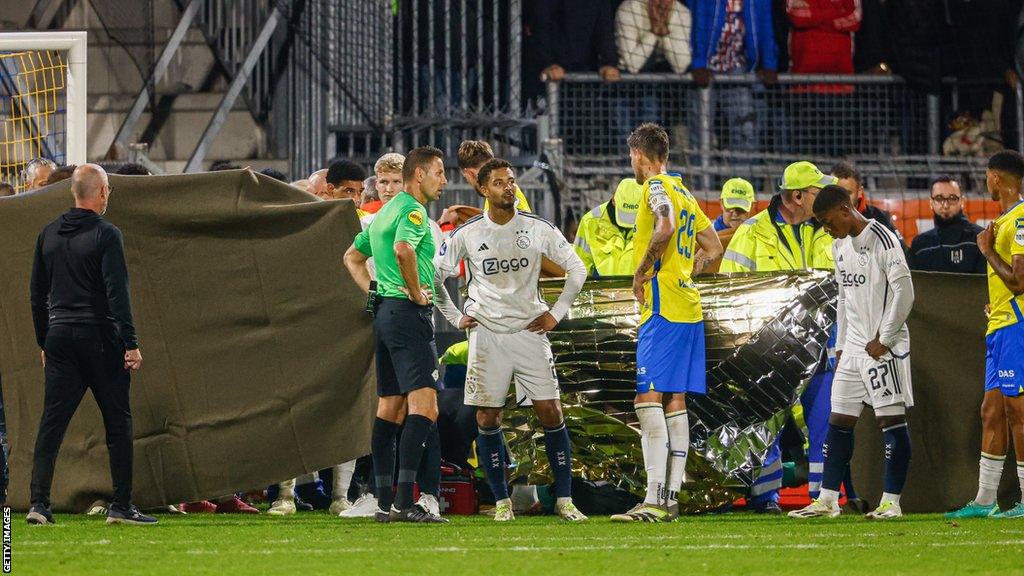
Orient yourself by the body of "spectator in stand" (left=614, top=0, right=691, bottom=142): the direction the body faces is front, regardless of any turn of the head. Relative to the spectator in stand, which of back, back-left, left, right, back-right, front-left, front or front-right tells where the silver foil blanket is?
front

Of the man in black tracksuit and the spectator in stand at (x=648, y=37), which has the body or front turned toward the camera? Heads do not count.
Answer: the spectator in stand

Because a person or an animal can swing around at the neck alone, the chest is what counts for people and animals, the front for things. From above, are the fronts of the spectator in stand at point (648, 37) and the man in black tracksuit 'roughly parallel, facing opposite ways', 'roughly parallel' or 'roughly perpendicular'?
roughly parallel, facing opposite ways

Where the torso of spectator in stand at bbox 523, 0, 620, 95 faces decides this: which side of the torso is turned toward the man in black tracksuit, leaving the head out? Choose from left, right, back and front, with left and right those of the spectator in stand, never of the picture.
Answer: front

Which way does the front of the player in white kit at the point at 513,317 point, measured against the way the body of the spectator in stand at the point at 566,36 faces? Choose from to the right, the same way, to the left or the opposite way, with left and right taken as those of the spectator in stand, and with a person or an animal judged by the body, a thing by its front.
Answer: the same way

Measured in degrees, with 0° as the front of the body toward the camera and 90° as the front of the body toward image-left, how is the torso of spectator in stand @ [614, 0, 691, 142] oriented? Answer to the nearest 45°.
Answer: approximately 0°

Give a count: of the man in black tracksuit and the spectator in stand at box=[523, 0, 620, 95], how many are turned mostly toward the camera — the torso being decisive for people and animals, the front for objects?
1

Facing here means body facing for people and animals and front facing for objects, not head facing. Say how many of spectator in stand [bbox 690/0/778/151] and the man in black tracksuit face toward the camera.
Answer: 1

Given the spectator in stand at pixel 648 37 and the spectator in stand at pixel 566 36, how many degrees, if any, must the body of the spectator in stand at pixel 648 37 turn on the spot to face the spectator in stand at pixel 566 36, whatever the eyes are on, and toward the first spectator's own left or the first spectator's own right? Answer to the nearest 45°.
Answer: approximately 45° to the first spectator's own right

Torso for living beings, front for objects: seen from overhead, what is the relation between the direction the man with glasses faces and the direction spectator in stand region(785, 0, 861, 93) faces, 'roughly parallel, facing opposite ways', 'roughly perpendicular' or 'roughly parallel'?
roughly parallel

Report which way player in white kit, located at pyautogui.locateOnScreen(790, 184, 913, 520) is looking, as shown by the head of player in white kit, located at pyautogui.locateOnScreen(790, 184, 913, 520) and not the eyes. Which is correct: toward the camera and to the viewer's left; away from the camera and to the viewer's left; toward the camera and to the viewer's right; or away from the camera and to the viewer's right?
toward the camera and to the viewer's left

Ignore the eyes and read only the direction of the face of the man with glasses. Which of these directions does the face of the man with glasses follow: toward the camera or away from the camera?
toward the camera

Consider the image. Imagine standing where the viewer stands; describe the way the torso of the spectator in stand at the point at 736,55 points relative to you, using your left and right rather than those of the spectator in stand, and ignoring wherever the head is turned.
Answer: facing the viewer

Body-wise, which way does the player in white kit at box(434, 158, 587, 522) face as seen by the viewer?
toward the camera

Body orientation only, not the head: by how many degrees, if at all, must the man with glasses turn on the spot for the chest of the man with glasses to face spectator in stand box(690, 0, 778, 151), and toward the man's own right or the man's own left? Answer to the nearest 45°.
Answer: approximately 135° to the man's own right

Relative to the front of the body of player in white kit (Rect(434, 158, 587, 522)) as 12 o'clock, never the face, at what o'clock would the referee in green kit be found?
The referee in green kit is roughly at 3 o'clock from the player in white kit.

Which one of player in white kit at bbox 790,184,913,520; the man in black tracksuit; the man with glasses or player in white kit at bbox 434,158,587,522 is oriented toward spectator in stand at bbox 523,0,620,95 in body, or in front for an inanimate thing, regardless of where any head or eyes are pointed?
the man in black tracksuit

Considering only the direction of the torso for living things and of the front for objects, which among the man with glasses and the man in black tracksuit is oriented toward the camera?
the man with glasses

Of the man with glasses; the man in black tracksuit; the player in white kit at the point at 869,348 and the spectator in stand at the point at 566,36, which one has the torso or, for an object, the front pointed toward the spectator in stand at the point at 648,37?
the man in black tracksuit
